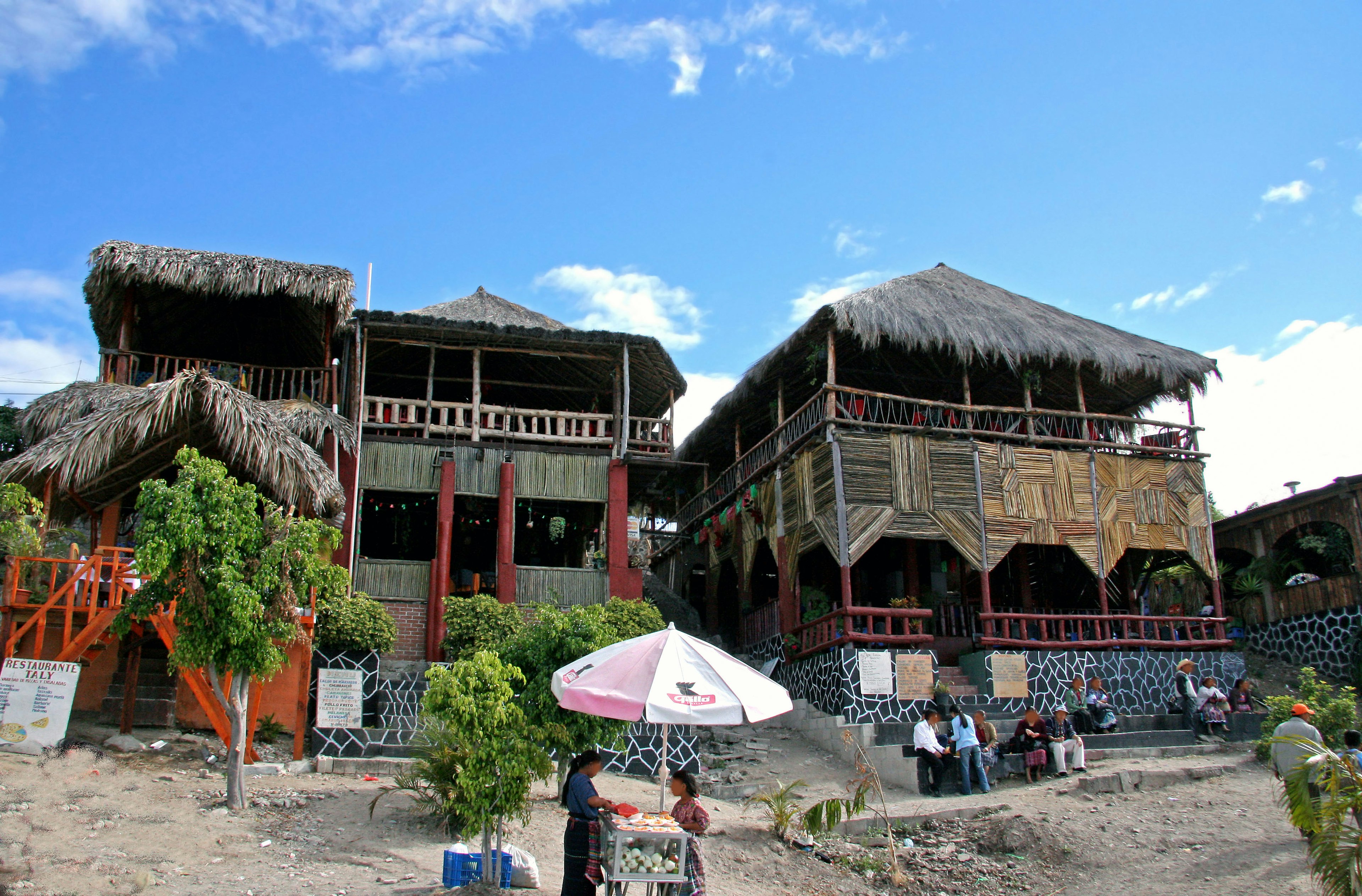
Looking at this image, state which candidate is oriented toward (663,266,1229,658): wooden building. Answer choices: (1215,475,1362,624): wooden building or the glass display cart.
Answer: (1215,475,1362,624): wooden building

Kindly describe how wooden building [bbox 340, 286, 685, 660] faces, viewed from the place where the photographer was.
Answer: facing the viewer

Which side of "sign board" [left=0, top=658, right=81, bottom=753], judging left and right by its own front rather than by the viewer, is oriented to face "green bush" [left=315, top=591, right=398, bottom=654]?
left

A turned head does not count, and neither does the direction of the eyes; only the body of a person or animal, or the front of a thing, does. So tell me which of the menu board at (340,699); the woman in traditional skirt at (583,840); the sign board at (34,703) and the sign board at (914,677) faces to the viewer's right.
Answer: the woman in traditional skirt

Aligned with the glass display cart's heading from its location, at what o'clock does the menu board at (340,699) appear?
The menu board is roughly at 5 o'clock from the glass display cart.

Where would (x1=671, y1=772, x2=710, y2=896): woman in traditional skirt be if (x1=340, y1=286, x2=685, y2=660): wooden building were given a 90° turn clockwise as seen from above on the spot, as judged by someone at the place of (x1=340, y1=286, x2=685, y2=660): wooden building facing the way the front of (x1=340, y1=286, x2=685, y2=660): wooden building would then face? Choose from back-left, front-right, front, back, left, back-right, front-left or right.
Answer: left

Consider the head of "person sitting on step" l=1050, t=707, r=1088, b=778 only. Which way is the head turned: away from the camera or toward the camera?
toward the camera

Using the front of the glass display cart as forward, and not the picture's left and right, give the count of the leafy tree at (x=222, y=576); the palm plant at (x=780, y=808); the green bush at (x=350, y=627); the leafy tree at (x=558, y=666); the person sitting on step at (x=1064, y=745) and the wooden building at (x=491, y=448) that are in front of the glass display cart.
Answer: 0

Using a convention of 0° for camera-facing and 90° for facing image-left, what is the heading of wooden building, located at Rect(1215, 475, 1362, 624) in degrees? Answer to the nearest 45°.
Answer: approximately 45°

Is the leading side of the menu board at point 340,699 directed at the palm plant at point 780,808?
no

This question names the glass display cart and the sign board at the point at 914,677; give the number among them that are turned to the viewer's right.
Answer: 0

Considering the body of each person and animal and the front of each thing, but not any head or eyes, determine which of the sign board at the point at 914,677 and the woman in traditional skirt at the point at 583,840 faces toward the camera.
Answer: the sign board

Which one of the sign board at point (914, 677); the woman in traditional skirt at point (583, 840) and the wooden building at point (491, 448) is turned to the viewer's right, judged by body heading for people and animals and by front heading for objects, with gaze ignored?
the woman in traditional skirt

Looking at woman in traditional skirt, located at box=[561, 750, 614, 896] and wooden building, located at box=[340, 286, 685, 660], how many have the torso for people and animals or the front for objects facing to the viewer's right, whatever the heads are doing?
1

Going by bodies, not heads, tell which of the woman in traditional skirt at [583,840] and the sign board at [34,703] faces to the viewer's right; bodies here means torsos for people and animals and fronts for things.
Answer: the woman in traditional skirt

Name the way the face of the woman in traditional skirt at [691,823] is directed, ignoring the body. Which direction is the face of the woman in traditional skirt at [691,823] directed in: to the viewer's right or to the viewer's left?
to the viewer's left

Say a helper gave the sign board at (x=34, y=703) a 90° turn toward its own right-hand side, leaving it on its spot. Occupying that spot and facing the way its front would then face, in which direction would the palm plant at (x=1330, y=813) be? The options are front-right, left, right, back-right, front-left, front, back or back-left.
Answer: back-left

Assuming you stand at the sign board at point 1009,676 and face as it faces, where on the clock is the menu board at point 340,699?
The menu board is roughly at 2 o'clock from the sign board.

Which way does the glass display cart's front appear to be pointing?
toward the camera

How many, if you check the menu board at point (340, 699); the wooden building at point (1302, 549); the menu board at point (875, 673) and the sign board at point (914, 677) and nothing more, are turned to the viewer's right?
0

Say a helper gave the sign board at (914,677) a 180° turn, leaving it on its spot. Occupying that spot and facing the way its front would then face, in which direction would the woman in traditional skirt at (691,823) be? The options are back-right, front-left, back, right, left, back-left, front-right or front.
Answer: back
